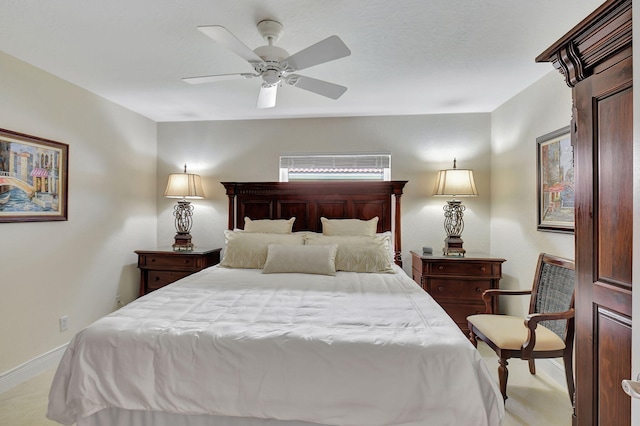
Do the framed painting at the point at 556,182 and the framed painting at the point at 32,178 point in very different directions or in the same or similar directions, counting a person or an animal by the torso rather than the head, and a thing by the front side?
very different directions

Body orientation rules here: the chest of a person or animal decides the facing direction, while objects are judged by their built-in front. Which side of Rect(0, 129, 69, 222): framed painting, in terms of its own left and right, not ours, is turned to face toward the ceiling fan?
front

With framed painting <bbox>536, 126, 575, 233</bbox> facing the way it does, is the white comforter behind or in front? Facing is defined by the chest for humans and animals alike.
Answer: in front

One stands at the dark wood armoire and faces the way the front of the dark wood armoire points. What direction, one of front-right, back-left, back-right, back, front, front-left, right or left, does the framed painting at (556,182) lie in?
front-right

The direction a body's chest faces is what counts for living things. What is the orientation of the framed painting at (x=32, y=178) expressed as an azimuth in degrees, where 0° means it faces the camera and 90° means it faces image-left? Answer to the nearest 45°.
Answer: approximately 315°

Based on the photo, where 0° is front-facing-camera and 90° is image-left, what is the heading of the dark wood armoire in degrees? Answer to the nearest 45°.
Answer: approximately 45°

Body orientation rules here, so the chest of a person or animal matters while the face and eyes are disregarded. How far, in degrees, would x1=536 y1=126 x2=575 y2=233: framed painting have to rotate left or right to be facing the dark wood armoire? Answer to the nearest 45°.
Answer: approximately 45° to its left

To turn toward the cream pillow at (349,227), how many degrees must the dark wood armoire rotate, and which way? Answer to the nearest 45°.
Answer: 0° — it already faces it

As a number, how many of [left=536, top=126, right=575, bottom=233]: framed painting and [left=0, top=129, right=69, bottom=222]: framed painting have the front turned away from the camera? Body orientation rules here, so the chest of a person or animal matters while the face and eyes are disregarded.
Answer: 0

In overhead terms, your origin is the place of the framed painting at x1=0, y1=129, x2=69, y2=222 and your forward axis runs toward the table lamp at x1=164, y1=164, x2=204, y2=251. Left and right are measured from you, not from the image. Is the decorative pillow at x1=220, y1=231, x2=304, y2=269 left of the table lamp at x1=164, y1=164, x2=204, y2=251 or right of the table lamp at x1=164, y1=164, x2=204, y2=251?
right

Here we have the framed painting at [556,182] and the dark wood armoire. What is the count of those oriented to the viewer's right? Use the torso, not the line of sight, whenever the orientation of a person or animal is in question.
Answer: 0
